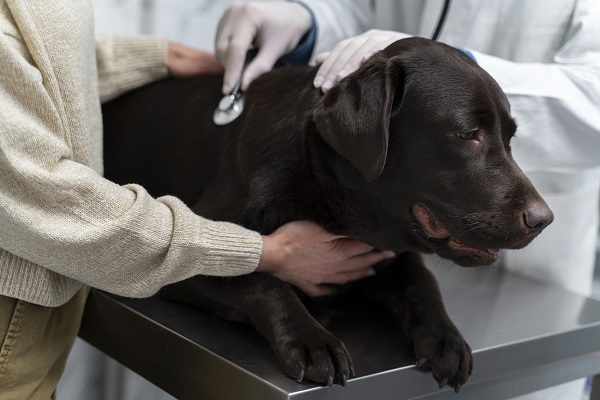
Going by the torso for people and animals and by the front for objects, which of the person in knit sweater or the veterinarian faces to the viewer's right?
the person in knit sweater

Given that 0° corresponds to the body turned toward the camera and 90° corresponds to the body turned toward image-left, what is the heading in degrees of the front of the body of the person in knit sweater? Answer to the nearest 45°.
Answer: approximately 270°

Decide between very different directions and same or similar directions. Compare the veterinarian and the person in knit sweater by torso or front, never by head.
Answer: very different directions

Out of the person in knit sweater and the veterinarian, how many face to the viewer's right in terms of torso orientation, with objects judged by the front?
1

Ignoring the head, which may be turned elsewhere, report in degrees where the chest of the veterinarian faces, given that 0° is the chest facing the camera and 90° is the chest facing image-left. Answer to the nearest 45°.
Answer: approximately 45°

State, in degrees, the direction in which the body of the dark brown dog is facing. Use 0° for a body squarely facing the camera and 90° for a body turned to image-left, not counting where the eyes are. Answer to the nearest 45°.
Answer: approximately 315°

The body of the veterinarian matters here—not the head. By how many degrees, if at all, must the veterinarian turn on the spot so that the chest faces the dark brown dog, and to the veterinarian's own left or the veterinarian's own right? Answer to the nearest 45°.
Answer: approximately 45° to the veterinarian's own left

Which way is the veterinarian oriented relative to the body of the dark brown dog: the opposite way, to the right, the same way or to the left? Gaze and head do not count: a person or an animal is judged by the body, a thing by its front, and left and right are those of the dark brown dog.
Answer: to the right

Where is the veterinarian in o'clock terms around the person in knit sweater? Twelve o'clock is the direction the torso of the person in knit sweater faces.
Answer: The veterinarian is roughly at 11 o'clock from the person in knit sweater.

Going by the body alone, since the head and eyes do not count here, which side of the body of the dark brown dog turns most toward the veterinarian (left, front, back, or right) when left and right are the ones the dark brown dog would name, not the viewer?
left
